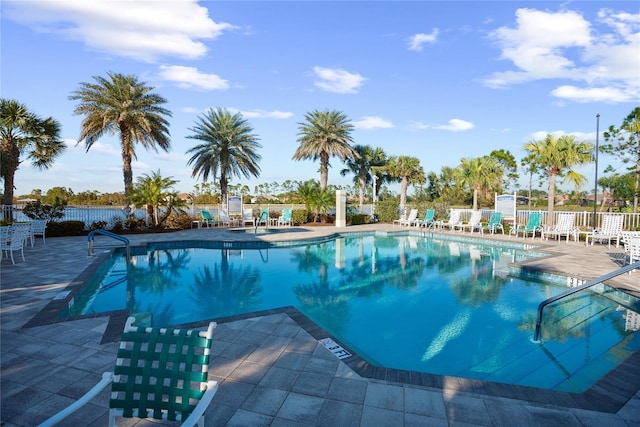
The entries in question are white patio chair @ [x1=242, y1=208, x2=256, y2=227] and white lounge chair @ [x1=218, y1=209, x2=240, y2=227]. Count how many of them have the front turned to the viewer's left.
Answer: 0

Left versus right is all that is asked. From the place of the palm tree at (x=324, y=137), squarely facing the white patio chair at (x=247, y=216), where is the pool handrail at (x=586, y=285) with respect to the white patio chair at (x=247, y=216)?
left

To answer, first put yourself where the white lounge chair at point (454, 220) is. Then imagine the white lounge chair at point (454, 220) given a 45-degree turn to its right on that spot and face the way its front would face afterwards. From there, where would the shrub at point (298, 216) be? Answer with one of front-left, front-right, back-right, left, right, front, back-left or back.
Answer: front

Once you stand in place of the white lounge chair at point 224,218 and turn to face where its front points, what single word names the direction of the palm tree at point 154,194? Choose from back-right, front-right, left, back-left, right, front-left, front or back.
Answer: right

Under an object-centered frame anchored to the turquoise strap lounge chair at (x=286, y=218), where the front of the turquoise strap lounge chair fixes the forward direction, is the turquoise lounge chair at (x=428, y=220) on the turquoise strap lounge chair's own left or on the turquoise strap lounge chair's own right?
on the turquoise strap lounge chair's own left

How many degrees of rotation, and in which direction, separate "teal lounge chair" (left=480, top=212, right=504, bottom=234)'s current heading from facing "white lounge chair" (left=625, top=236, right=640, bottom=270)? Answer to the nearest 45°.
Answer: approximately 45° to its left

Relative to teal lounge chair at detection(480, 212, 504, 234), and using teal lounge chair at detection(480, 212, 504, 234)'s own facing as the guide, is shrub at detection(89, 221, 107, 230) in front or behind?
in front

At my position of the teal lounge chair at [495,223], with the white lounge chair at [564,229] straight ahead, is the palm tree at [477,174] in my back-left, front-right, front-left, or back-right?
back-left

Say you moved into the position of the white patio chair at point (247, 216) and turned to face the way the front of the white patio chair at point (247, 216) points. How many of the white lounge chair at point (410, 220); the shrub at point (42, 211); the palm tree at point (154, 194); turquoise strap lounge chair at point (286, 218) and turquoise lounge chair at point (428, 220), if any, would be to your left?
3

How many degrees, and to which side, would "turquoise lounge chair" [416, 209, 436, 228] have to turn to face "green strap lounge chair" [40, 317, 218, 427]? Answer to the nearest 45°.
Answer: approximately 45° to its left
